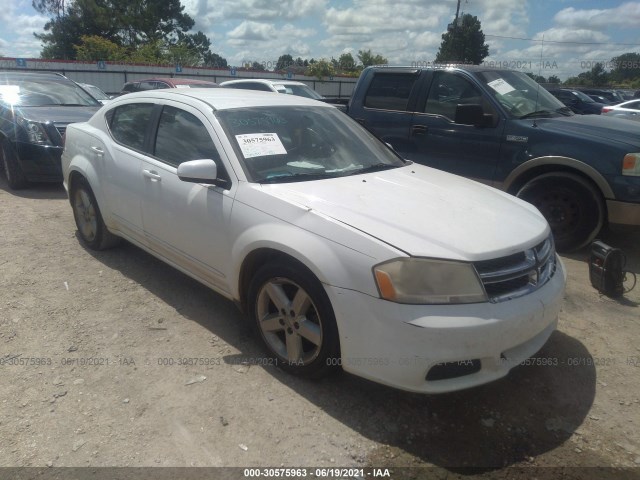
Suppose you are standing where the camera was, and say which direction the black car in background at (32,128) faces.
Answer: facing the viewer and to the right of the viewer

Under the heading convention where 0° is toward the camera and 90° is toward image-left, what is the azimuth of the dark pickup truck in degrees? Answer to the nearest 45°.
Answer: approximately 315°

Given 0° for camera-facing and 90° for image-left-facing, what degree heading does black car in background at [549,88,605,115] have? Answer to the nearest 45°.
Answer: approximately 315°

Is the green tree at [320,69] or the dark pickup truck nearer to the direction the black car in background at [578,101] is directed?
the dark pickup truck

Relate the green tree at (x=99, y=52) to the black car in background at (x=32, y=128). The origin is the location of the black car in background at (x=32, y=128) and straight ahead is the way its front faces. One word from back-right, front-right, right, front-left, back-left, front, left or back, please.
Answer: back-left

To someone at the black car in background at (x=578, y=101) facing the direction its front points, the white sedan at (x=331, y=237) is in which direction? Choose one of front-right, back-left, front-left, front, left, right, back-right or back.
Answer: front-right

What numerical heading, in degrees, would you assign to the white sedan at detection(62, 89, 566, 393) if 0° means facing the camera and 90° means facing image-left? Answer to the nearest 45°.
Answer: approximately 315°

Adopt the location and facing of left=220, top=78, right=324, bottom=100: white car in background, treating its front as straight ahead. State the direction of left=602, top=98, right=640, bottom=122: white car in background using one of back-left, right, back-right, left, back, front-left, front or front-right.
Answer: front-left

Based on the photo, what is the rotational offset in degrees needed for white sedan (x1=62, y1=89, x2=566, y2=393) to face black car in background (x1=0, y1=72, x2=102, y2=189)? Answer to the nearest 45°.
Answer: approximately 180°

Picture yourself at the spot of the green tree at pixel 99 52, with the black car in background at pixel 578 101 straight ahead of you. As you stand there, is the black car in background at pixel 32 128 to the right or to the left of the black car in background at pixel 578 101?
right
